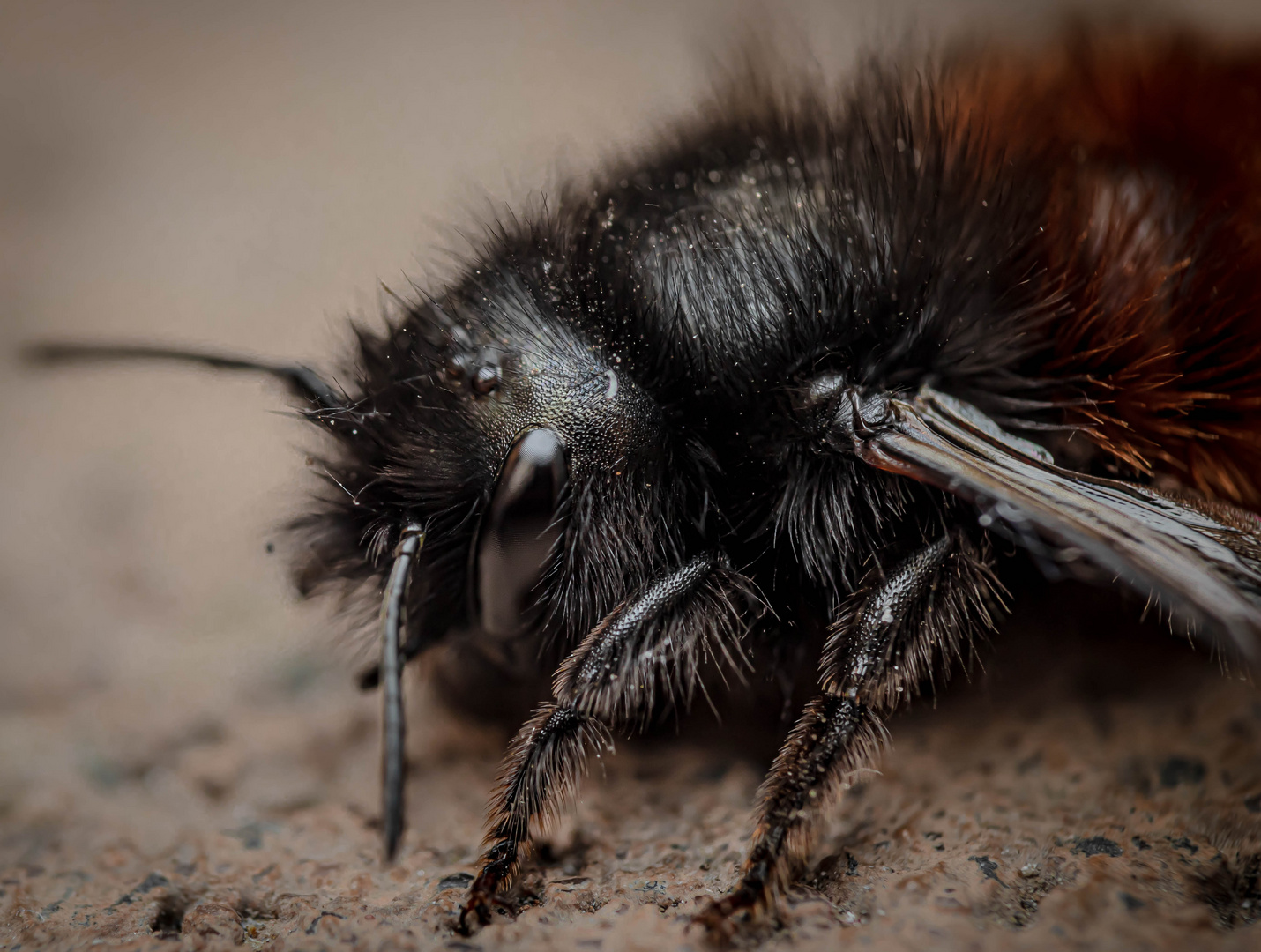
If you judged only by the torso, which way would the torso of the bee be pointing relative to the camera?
to the viewer's left
